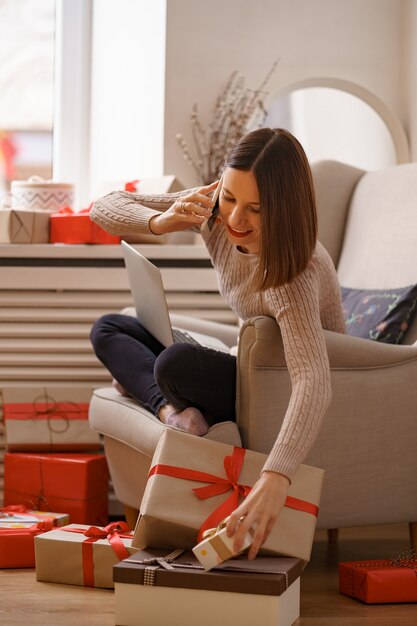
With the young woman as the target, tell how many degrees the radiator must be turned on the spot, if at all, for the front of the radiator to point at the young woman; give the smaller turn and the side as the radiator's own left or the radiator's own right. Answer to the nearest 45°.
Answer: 0° — it already faces them

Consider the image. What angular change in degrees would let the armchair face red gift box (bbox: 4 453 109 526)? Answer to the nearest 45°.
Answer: approximately 90° to its right

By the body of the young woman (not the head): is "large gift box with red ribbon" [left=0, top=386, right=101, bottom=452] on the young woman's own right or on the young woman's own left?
on the young woman's own right

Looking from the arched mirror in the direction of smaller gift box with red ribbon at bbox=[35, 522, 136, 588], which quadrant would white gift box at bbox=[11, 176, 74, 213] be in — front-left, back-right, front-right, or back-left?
front-right

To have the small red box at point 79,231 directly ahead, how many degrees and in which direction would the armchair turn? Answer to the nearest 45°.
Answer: approximately 90° to its right

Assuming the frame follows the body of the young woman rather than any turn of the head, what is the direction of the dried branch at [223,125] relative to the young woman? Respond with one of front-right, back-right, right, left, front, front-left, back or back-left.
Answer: back-right

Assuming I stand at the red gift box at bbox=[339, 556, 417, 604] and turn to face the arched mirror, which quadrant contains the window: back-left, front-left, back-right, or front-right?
front-left

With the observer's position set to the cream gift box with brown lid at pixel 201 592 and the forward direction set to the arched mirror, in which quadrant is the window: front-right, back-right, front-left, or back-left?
front-left

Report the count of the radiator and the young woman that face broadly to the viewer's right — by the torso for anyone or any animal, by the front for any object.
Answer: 0

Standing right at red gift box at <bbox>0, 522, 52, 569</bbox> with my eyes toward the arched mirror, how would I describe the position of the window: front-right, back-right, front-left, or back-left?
front-left

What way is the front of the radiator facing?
toward the camera

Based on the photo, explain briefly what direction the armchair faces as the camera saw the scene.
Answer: facing the viewer and to the left of the viewer
